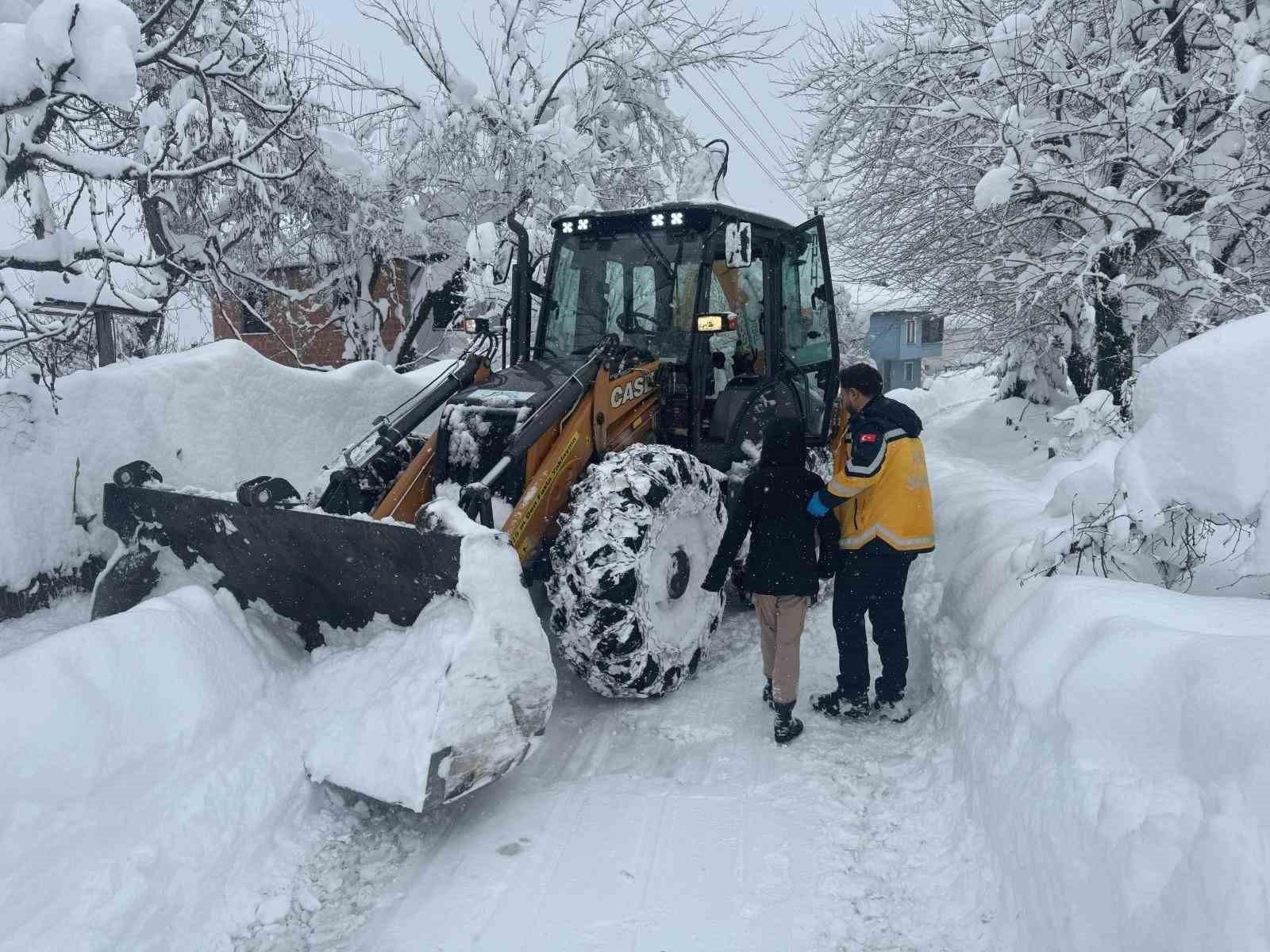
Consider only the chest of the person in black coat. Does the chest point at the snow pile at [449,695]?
no

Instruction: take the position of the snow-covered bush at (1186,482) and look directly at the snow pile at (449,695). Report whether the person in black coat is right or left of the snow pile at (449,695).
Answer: right

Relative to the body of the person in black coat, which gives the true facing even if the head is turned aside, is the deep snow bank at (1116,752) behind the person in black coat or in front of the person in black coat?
behind

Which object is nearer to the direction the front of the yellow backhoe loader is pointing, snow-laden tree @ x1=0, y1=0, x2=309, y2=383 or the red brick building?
the snow-laden tree

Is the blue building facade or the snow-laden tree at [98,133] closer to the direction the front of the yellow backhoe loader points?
the snow-laden tree

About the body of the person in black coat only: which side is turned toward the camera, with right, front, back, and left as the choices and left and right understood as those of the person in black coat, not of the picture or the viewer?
back

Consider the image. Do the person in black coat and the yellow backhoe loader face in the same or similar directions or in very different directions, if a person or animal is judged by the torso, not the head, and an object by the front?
very different directions

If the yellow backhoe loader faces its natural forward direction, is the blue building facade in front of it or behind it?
behind

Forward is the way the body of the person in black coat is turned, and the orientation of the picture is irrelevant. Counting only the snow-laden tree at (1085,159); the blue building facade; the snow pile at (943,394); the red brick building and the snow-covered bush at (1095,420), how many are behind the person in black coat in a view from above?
0

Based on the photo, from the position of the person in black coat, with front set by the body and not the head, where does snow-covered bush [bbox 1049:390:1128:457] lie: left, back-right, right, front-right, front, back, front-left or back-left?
front-right

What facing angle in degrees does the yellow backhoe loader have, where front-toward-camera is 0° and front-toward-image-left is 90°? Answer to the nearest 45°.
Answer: approximately 45°

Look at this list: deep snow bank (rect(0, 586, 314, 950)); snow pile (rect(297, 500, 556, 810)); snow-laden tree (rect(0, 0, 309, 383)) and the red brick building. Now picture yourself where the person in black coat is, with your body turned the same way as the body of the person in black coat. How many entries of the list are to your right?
0

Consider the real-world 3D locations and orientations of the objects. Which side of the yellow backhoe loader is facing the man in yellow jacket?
left

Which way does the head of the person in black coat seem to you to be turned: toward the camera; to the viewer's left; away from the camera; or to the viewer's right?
away from the camera

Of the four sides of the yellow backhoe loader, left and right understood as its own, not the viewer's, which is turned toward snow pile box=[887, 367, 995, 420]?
back

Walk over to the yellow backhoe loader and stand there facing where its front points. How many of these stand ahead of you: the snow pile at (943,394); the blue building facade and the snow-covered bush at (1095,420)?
0

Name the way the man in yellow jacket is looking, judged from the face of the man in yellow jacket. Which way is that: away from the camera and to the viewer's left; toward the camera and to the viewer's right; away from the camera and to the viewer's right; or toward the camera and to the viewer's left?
away from the camera and to the viewer's left

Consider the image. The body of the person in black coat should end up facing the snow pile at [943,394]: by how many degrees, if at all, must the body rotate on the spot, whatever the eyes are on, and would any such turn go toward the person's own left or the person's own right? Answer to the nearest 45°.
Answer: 0° — they already face it

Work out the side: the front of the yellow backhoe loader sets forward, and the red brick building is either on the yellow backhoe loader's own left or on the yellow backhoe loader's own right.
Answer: on the yellow backhoe loader's own right
